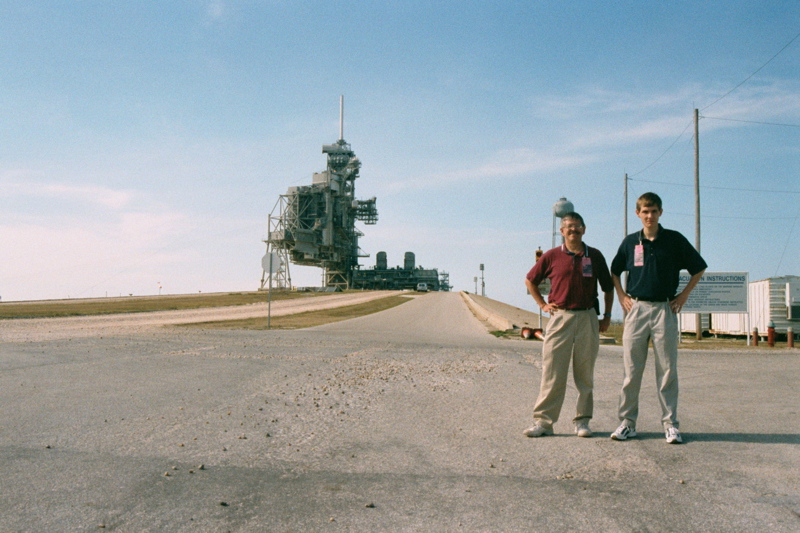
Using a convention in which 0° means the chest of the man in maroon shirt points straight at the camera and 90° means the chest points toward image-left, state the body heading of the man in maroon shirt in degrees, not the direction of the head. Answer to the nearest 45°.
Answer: approximately 0°

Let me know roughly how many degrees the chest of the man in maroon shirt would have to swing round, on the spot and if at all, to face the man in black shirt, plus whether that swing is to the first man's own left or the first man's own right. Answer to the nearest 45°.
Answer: approximately 90° to the first man's own left

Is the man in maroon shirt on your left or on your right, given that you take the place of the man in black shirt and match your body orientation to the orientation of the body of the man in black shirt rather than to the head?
on your right

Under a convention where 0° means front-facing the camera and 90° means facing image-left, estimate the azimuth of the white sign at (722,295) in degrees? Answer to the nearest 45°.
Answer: approximately 0°

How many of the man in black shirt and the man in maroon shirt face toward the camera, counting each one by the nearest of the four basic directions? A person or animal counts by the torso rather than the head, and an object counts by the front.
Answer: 2

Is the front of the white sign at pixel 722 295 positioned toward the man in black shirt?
yes

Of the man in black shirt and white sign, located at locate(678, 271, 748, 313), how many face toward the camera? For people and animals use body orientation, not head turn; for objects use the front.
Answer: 2

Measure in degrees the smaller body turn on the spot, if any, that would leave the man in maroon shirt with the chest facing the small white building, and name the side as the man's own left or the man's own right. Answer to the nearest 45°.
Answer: approximately 180°

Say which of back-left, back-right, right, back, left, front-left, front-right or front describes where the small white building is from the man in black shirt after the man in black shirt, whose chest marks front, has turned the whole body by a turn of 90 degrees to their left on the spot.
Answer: left

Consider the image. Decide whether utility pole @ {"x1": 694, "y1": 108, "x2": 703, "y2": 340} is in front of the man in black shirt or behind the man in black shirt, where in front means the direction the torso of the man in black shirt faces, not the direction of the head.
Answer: behind

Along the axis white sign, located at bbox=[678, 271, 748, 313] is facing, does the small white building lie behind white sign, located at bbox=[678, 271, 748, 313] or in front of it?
behind

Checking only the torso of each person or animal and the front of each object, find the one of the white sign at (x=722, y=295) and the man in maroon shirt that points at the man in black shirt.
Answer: the white sign
